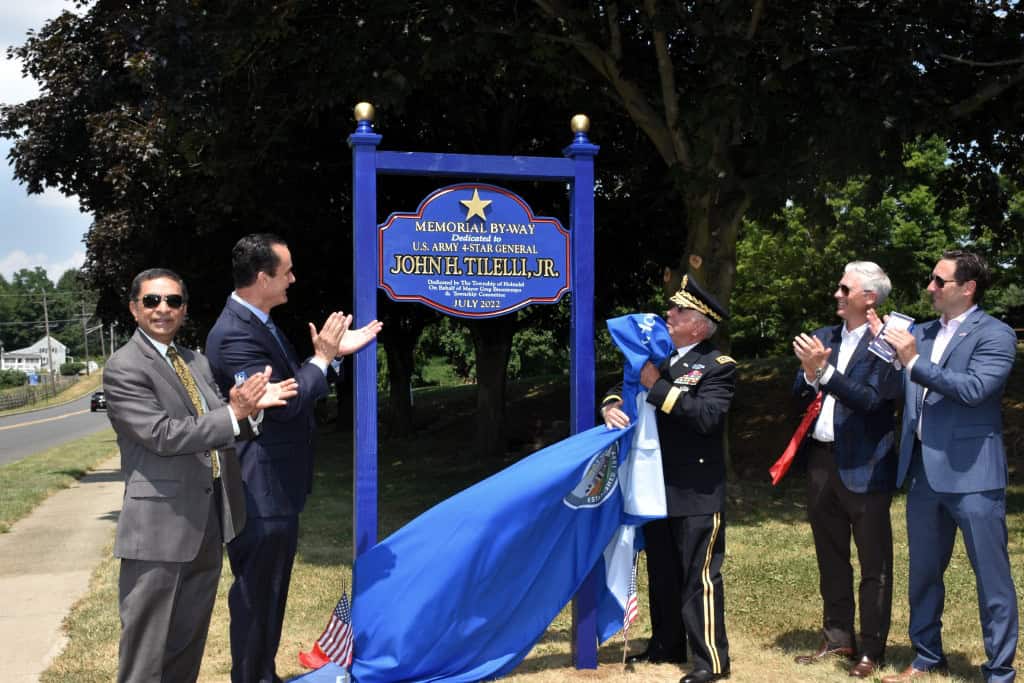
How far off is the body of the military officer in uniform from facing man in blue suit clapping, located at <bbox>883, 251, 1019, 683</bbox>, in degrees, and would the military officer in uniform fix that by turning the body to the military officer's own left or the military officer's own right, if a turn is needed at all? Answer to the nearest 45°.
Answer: approximately 135° to the military officer's own left

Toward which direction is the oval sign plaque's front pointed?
toward the camera

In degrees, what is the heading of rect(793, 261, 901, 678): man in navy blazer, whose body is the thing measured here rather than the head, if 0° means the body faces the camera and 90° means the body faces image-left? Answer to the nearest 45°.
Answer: approximately 45°

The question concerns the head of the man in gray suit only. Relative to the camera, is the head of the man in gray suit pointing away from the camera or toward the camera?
toward the camera

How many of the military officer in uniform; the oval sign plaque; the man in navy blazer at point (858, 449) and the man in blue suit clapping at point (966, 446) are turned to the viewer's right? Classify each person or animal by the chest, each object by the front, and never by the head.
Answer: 0

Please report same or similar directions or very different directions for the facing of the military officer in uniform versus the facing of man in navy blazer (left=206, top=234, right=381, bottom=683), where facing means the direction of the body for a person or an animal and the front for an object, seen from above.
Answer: very different directions

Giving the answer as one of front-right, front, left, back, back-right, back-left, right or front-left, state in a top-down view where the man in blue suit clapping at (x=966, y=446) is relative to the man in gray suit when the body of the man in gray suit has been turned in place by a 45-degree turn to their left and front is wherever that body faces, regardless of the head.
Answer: front

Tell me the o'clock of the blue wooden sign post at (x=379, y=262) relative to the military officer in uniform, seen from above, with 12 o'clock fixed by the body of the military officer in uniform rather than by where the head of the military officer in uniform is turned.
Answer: The blue wooden sign post is roughly at 1 o'clock from the military officer in uniform.

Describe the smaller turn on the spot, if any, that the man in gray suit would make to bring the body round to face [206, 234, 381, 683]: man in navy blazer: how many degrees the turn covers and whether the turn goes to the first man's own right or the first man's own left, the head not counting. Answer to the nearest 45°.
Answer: approximately 90° to the first man's own left

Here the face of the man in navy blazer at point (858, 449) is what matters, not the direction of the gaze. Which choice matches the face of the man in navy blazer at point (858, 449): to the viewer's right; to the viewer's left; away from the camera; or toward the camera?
to the viewer's left

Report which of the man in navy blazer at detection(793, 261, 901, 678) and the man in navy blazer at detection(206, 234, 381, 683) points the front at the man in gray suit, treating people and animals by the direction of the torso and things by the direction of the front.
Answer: the man in navy blazer at detection(793, 261, 901, 678)

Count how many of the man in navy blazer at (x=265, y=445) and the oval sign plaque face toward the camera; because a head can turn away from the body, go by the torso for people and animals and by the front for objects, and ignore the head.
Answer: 1

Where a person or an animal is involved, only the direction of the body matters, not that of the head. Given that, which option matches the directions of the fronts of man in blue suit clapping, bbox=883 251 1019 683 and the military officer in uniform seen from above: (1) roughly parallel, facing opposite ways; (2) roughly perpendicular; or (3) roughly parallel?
roughly parallel

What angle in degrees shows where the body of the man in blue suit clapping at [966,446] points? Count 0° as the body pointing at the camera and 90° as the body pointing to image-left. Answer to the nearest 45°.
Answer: approximately 45°

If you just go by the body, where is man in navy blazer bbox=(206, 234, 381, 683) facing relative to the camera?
to the viewer's right

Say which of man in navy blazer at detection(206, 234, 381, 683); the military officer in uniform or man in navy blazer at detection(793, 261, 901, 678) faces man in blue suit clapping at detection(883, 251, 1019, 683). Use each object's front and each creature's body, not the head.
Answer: man in navy blazer at detection(206, 234, 381, 683)

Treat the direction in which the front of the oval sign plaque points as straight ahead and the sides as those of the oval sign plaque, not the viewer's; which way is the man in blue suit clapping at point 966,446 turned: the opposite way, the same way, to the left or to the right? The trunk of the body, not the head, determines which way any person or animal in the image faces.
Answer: to the right

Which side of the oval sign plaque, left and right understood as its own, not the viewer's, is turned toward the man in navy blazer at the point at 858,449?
left

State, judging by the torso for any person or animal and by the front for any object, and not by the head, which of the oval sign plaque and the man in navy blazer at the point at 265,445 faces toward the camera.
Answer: the oval sign plaque

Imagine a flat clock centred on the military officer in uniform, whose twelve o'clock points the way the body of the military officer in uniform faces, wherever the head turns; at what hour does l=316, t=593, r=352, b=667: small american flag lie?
The small american flag is roughly at 1 o'clock from the military officer in uniform.

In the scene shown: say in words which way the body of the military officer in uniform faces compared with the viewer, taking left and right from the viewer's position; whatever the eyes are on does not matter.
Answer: facing the viewer and to the left of the viewer
